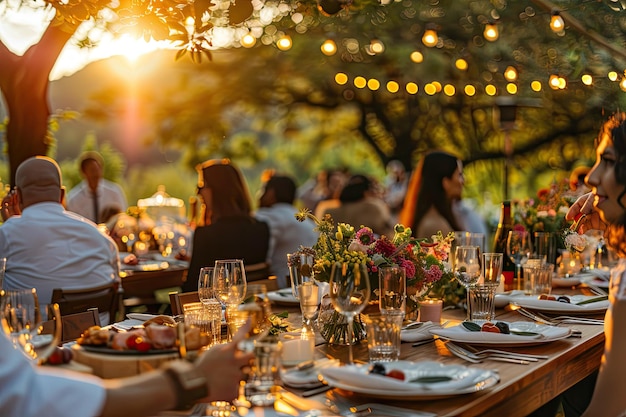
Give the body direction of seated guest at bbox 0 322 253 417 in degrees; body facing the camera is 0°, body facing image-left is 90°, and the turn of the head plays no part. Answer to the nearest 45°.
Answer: approximately 270°

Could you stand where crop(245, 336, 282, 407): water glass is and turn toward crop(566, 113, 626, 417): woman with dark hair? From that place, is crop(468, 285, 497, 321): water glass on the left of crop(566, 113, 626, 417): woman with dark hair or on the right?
left

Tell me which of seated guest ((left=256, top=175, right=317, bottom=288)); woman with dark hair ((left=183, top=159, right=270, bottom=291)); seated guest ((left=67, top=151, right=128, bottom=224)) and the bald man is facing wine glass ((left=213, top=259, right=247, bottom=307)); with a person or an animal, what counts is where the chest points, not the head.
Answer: seated guest ((left=67, top=151, right=128, bottom=224))

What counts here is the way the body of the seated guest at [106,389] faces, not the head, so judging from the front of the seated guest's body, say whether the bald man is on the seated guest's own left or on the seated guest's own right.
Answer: on the seated guest's own left

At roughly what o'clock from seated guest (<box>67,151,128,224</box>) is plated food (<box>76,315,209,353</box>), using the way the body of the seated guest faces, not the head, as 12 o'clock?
The plated food is roughly at 12 o'clock from the seated guest.

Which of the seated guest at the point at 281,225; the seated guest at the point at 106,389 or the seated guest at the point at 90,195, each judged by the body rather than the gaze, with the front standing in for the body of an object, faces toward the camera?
the seated guest at the point at 90,195

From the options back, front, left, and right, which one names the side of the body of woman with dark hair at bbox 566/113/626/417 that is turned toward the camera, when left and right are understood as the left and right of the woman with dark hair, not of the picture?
left

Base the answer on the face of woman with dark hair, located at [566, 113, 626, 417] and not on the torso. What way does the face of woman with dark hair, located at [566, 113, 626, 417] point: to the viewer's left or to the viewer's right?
to the viewer's left

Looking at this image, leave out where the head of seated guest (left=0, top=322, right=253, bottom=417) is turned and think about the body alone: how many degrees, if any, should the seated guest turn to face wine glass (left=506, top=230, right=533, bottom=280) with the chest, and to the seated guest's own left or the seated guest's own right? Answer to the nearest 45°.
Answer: approximately 45° to the seated guest's own left
